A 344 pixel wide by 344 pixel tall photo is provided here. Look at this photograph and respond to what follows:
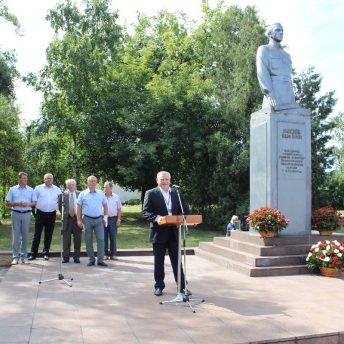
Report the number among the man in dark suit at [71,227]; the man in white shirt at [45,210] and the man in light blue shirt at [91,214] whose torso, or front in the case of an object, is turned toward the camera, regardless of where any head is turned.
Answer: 3

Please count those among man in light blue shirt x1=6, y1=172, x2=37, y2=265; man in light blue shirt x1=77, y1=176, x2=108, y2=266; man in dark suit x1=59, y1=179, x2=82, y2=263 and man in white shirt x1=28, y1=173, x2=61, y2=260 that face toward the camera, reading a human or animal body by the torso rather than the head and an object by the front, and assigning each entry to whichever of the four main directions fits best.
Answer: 4

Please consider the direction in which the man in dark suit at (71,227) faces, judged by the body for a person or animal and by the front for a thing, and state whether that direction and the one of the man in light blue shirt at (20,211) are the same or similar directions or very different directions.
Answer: same or similar directions

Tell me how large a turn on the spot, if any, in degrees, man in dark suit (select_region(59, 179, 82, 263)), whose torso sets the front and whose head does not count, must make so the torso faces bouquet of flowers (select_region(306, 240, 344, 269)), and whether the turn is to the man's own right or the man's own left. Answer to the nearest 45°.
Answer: approximately 45° to the man's own left

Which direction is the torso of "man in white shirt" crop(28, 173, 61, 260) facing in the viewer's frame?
toward the camera

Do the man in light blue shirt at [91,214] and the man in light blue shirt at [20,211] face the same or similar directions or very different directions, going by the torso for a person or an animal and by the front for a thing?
same or similar directions

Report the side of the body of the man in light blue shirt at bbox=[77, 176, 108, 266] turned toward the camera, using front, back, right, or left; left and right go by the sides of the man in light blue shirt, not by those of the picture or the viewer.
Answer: front

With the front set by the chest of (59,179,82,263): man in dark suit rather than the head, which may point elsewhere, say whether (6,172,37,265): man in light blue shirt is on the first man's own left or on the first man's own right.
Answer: on the first man's own right

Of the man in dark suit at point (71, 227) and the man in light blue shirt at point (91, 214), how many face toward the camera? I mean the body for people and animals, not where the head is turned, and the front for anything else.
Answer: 2
